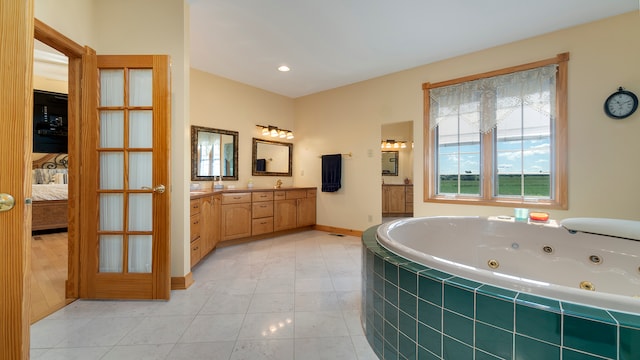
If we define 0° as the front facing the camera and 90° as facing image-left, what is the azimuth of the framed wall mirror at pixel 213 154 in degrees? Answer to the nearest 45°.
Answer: approximately 315°

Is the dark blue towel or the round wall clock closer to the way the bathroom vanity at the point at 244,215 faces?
the round wall clock

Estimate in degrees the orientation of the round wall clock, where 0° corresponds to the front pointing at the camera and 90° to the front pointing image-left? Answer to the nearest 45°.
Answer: approximately 45°

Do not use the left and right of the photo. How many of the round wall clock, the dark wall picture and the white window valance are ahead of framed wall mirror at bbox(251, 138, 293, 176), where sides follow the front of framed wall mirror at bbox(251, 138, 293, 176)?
2

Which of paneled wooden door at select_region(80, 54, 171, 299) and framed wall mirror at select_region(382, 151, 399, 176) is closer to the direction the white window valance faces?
the paneled wooden door

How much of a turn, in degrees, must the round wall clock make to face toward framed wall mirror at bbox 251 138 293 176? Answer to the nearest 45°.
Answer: approximately 45° to its right

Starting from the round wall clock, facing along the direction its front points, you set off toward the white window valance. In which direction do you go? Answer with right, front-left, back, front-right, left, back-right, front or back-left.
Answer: front-right

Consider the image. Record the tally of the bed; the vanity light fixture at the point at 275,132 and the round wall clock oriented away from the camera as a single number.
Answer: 0

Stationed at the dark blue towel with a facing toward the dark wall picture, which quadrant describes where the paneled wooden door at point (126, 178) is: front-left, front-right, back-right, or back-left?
front-left

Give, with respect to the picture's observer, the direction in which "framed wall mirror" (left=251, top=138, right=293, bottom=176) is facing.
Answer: facing the viewer and to the right of the viewer

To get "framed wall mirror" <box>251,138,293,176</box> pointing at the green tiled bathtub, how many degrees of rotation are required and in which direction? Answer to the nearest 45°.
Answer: approximately 45° to its right

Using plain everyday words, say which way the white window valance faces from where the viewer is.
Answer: facing the viewer and to the left of the viewer

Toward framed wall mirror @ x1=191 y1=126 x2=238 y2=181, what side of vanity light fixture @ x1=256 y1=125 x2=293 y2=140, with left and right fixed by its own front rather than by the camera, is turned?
right

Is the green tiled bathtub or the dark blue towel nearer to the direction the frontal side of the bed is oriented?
the green tiled bathtub

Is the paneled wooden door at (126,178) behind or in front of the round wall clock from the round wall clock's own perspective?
in front

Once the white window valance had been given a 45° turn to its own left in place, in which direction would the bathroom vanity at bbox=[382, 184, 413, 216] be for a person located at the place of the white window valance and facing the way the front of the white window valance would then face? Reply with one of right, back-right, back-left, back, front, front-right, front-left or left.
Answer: back-right
